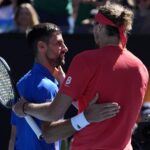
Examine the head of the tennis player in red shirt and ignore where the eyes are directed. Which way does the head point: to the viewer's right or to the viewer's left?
to the viewer's left

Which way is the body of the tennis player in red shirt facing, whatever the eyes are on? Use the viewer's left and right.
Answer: facing away from the viewer and to the left of the viewer
